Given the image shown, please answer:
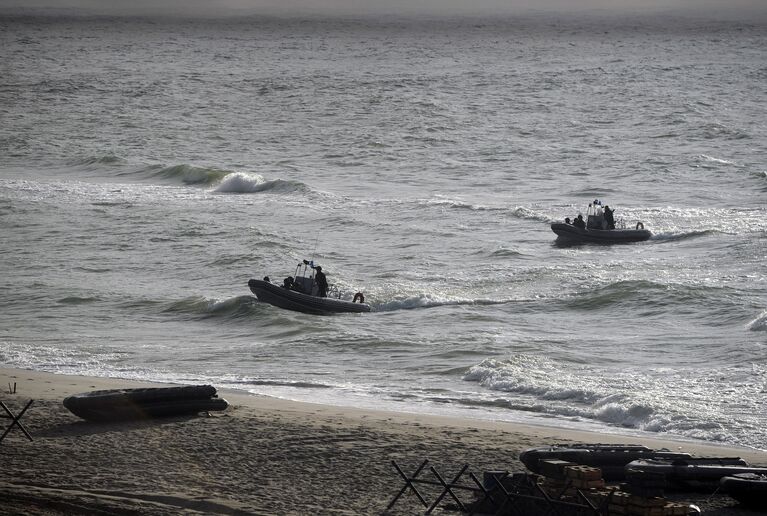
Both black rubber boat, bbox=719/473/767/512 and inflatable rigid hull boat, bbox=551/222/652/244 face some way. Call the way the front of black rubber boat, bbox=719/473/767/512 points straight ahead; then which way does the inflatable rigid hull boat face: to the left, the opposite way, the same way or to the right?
the same way

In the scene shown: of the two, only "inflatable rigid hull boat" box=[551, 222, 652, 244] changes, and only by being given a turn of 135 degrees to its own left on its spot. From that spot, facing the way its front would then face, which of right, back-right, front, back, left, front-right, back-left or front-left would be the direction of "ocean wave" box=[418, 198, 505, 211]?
back

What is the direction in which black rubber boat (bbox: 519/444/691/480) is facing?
to the viewer's left

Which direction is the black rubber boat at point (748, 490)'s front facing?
to the viewer's left

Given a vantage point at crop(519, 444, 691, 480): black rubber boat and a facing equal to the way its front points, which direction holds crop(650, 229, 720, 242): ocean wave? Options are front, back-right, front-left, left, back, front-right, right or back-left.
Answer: right

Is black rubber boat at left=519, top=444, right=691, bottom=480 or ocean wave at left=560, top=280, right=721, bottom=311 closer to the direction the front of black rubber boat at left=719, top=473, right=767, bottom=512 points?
the black rubber boat

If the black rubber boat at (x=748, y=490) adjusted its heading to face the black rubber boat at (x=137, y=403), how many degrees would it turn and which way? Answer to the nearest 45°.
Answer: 0° — it already faces it

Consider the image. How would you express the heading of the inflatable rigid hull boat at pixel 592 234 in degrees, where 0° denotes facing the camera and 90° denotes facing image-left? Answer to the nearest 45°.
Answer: approximately 90°

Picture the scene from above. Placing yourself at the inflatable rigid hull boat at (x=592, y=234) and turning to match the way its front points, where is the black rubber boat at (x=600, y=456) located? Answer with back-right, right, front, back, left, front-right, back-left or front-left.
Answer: left

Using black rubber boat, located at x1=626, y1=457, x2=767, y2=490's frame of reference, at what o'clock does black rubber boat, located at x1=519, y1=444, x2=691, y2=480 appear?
black rubber boat, located at x1=519, y1=444, x2=691, y2=480 is roughly at 12 o'clock from black rubber boat, located at x1=626, y1=457, x2=767, y2=490.

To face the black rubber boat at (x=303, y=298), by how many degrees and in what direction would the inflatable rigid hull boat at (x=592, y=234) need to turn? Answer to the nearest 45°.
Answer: approximately 45° to its left

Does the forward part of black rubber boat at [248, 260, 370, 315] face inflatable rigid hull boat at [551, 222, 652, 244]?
no

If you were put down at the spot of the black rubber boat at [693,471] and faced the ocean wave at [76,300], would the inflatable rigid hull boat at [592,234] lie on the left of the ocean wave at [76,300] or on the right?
right

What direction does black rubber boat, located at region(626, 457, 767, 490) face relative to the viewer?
to the viewer's left
